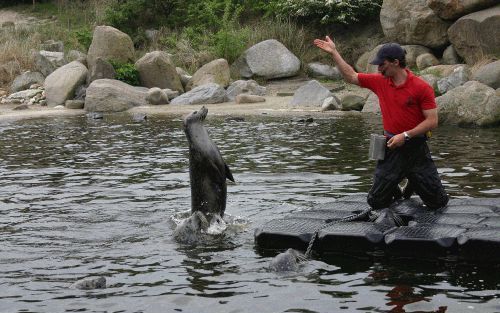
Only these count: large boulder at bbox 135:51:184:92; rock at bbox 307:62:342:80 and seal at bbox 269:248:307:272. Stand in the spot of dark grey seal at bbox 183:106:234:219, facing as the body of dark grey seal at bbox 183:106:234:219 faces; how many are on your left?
2

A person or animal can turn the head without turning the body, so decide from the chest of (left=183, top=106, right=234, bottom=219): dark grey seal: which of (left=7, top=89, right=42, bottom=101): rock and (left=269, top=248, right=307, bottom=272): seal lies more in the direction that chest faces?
the seal

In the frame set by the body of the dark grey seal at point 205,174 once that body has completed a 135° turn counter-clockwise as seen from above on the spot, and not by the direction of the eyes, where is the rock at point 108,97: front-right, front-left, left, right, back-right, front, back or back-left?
front-right

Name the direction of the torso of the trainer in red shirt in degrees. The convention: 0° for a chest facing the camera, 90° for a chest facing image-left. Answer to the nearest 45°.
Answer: approximately 45°

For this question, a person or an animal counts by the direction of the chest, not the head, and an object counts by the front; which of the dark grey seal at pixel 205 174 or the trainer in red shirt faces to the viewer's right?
the dark grey seal

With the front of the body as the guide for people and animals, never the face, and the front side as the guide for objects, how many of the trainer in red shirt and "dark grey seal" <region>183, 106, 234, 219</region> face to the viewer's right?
1

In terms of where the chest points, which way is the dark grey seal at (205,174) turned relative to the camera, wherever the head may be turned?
to the viewer's right

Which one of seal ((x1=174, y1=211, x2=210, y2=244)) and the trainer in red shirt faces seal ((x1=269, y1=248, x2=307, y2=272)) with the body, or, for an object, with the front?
the trainer in red shirt

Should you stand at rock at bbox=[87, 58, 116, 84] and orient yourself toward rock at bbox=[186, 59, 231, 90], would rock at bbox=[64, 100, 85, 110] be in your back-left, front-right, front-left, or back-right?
back-right

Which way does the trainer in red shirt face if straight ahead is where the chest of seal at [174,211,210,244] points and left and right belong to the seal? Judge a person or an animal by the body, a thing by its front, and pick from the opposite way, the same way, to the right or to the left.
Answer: the opposite way

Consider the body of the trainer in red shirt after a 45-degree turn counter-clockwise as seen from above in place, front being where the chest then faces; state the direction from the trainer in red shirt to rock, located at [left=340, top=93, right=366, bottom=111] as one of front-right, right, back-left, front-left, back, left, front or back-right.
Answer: back
